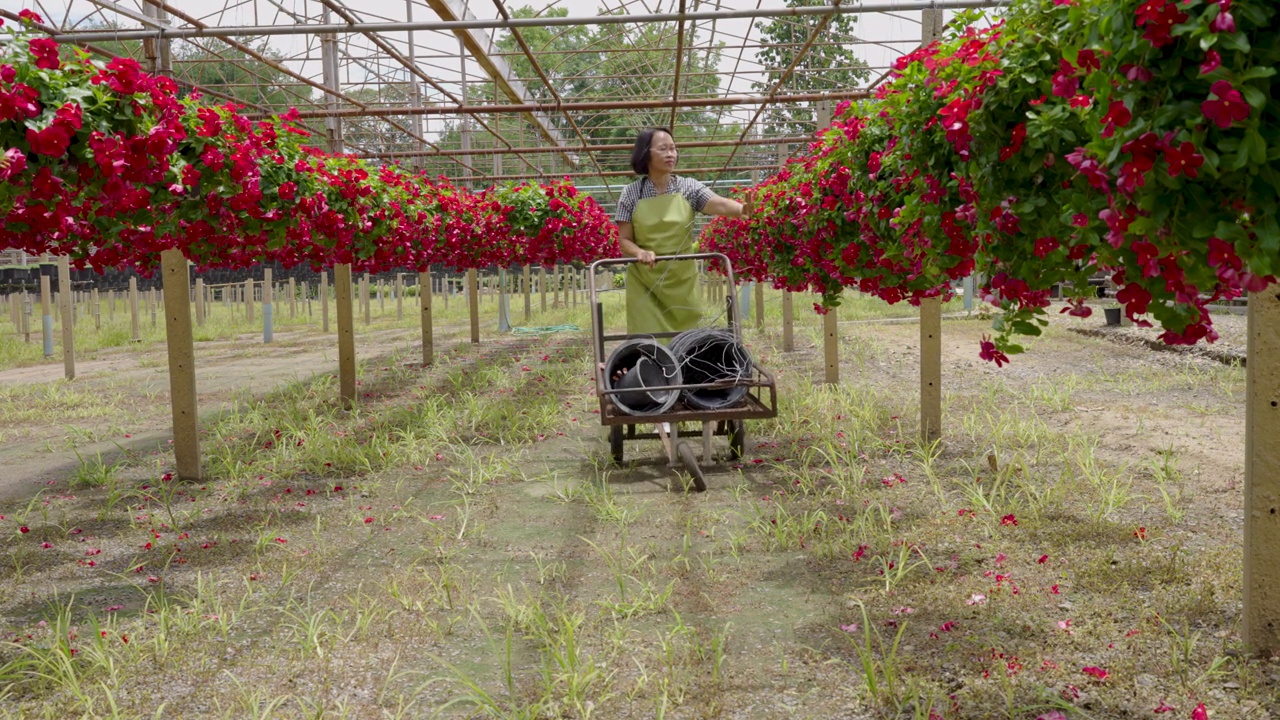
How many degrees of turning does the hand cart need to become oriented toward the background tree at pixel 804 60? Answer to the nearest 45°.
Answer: approximately 180°

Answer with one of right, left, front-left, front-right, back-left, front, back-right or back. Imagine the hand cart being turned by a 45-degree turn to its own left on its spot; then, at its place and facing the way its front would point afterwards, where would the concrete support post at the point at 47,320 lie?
back

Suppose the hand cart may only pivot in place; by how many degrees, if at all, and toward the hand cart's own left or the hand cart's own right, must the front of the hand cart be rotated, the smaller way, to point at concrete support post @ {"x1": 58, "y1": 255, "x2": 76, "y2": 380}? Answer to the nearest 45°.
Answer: approximately 135° to the hand cart's own right

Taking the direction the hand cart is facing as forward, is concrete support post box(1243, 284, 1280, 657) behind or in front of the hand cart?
in front

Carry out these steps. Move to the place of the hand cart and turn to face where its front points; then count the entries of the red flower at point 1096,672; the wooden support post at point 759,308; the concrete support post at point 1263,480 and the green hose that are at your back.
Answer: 2

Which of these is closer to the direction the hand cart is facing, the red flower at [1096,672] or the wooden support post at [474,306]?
the red flower

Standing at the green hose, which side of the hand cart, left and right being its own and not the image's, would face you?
back

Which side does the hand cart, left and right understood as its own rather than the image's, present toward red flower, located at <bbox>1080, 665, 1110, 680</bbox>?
front

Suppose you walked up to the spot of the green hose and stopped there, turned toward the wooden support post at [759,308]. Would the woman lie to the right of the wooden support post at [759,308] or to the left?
right

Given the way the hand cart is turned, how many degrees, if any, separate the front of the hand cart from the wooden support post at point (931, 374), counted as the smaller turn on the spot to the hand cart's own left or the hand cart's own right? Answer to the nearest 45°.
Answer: approximately 135° to the hand cart's own left

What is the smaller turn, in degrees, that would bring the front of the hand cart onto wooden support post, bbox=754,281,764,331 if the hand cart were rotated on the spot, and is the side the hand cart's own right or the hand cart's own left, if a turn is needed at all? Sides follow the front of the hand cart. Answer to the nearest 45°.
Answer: approximately 180°

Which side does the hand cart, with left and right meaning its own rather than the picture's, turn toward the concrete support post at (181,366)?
right

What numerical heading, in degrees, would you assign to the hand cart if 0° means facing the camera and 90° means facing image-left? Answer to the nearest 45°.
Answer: approximately 0°
